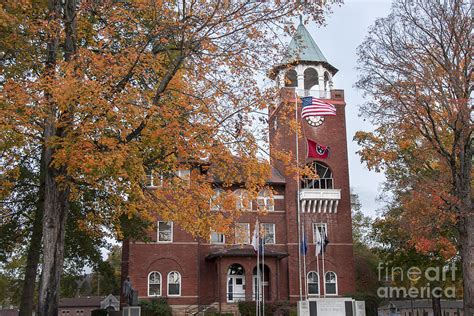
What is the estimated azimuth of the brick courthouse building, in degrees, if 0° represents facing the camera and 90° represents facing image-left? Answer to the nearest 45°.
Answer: approximately 0°

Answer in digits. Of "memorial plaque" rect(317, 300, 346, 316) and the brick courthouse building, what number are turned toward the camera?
2

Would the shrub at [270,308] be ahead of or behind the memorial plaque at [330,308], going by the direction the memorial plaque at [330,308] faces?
behind

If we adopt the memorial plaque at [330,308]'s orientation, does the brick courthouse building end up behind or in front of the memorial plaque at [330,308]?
behind

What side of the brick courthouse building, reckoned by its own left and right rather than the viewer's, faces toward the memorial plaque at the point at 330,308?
front
